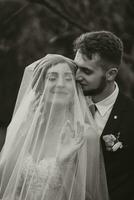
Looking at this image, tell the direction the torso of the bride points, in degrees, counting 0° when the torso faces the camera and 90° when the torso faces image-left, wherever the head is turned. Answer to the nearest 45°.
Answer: approximately 0°

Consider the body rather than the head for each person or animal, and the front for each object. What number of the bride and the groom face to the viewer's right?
0

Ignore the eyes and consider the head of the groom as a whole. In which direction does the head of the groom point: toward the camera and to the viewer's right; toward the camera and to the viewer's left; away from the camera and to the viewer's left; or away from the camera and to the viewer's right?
toward the camera and to the viewer's left

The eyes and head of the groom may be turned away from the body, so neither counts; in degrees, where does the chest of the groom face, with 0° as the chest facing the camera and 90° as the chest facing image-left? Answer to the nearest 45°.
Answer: approximately 45°
